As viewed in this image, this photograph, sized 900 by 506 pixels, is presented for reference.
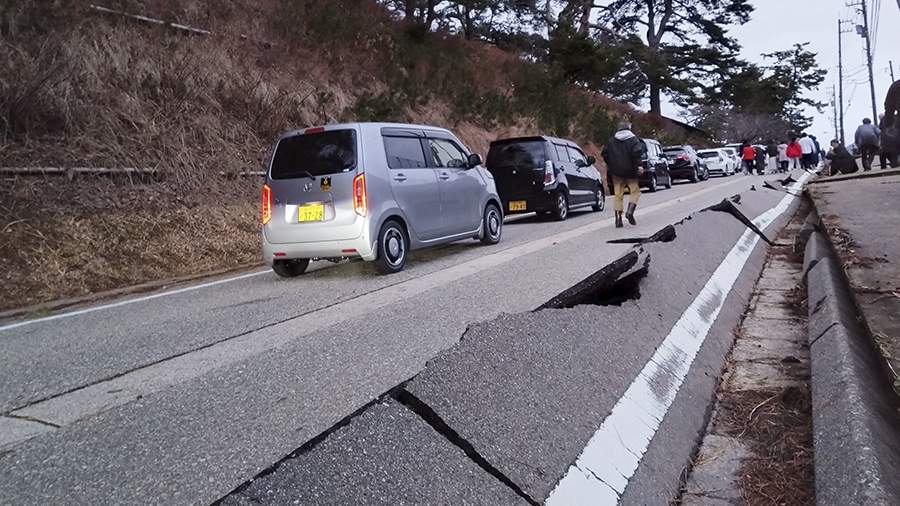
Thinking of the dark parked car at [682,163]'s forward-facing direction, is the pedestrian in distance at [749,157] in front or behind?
in front

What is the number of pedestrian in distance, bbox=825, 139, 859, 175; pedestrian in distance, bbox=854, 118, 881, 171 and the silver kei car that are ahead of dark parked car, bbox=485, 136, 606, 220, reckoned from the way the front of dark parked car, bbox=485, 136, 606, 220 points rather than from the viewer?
2

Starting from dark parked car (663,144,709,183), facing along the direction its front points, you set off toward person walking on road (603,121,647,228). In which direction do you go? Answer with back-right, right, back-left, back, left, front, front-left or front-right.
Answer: back-right

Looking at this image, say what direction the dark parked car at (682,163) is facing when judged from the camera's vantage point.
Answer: facing away from the viewer and to the right of the viewer

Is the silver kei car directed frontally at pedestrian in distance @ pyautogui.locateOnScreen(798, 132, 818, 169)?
yes

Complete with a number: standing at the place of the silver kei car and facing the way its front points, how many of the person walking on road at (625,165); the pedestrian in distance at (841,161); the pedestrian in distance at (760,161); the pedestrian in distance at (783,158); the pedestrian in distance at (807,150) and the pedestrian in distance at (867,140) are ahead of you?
6

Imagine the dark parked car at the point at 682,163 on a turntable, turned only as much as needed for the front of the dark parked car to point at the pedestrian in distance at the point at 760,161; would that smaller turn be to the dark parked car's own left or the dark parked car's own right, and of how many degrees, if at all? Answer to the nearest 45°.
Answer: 0° — it already faces them

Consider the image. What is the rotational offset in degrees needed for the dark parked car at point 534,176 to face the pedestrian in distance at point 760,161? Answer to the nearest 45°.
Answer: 0° — it already faces them

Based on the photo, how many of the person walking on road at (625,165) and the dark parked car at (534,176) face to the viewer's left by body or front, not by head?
0

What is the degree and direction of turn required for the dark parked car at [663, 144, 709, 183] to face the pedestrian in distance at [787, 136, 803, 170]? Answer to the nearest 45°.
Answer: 0° — it already faces them

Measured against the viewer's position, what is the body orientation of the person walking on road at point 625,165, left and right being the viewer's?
facing away from the viewer

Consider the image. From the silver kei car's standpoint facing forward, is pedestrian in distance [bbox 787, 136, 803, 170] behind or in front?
in front

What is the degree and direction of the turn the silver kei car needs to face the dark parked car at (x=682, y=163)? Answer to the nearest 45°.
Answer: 0° — it already faces it

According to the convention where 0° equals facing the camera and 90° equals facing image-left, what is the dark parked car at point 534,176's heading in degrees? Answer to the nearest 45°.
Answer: approximately 225°

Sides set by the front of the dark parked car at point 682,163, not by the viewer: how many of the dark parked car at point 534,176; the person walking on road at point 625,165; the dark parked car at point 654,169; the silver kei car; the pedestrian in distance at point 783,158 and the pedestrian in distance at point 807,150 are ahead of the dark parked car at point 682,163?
2
